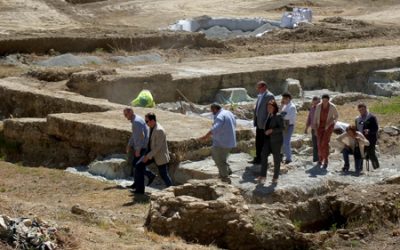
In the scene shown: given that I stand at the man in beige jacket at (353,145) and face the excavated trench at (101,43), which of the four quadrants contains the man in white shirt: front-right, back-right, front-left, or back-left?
front-left

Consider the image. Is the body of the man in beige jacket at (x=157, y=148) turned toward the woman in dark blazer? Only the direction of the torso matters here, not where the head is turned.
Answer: no

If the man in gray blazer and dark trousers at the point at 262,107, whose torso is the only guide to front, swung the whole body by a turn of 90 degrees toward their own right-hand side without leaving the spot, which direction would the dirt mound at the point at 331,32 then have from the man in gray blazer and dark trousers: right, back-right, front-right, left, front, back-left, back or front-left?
front-right

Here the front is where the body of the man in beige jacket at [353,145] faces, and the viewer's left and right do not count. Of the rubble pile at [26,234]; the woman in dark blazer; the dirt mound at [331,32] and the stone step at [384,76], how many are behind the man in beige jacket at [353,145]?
2

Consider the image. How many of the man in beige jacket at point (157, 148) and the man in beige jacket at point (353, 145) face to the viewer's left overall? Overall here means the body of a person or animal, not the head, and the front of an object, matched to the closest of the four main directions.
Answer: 1

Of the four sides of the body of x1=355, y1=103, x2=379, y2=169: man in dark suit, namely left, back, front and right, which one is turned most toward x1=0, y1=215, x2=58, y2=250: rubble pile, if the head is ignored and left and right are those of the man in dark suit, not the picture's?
front

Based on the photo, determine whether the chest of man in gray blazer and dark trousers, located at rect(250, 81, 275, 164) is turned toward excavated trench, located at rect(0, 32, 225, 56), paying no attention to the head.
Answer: no

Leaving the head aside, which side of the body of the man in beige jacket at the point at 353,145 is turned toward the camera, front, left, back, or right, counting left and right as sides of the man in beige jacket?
front

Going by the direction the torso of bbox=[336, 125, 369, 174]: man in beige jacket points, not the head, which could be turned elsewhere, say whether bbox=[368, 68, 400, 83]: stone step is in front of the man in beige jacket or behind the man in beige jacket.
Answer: behind

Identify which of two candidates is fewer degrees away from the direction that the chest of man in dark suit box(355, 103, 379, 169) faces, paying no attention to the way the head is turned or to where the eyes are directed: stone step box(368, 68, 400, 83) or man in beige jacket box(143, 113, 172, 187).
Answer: the man in beige jacket

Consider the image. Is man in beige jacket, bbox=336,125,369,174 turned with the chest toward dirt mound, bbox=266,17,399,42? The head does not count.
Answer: no
